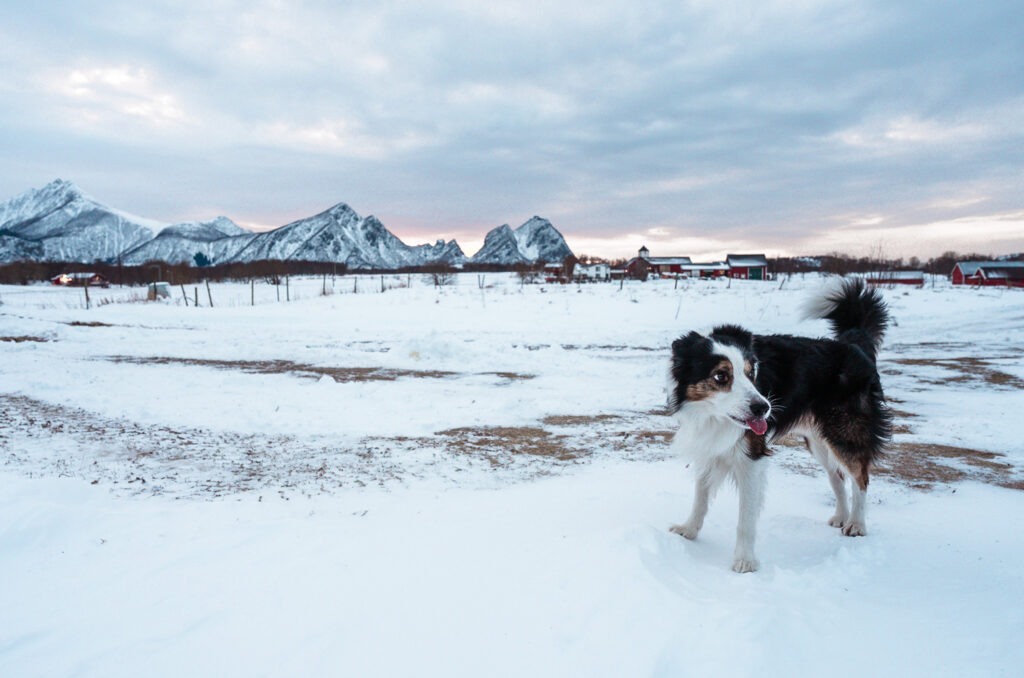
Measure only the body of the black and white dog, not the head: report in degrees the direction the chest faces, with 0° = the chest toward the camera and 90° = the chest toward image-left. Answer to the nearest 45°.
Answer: approximately 45°
